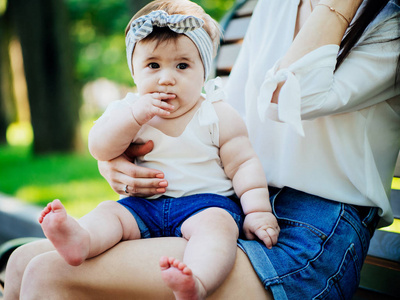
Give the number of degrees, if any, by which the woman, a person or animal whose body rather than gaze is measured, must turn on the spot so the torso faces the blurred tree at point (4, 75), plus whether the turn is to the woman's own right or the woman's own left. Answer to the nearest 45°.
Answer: approximately 45° to the woman's own right

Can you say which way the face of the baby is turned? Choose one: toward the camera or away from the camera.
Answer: toward the camera

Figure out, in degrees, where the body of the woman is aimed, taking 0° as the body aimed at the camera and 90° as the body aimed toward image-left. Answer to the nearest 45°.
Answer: approximately 90°
